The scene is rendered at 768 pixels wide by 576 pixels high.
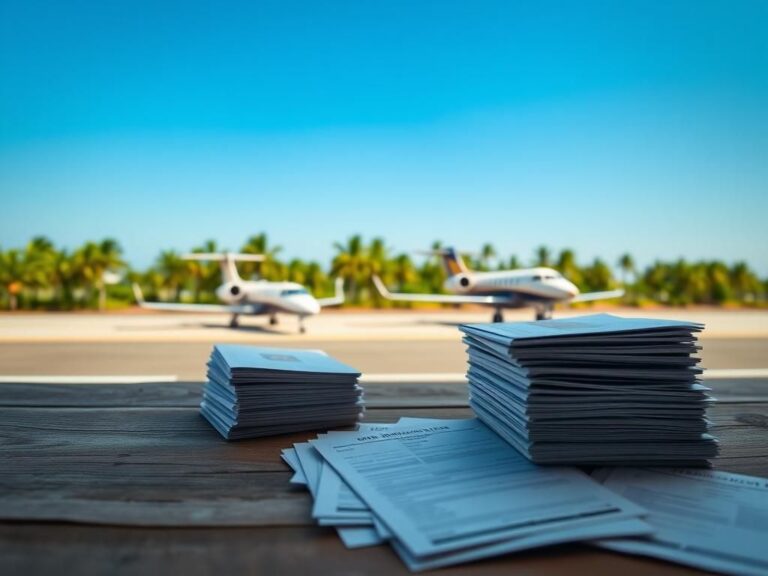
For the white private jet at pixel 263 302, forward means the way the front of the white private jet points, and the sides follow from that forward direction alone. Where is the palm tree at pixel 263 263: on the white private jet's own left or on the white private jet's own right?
on the white private jet's own left

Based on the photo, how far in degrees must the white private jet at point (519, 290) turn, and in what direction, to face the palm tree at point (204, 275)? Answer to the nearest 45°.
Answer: approximately 180°

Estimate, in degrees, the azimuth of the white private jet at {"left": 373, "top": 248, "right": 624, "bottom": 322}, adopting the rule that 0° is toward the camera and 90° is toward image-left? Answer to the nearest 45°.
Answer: approximately 315°

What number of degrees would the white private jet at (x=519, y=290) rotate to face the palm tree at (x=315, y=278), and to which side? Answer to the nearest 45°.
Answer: approximately 180°

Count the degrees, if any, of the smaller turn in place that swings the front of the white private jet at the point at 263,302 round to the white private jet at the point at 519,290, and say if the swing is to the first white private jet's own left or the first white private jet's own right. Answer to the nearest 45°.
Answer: approximately 45° to the first white private jet's own left

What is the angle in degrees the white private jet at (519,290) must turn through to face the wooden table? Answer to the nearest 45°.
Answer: approximately 45° to its right

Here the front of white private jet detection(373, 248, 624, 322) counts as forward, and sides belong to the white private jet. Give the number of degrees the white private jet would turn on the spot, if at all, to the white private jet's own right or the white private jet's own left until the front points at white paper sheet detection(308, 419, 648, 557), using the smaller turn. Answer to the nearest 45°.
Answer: approximately 45° to the white private jet's own right

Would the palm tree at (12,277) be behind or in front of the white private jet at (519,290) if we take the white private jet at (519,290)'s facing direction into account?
behind

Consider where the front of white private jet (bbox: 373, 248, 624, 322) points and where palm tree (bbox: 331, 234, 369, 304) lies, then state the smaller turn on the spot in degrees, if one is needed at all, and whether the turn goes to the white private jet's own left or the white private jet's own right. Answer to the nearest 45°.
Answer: approximately 180°

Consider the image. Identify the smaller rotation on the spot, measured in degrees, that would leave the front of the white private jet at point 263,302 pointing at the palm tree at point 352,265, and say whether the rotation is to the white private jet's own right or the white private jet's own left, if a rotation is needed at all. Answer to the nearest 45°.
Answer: approximately 135° to the white private jet's own left

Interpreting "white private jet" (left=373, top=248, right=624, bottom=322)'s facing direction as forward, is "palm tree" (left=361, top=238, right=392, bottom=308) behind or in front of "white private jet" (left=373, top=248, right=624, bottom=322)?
behind
